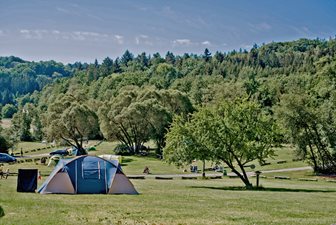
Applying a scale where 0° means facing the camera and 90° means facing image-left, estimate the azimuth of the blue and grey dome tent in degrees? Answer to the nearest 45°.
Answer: approximately 0°

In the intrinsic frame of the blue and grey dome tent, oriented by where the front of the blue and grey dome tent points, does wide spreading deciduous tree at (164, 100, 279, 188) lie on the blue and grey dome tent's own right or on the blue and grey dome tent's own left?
on the blue and grey dome tent's own left
